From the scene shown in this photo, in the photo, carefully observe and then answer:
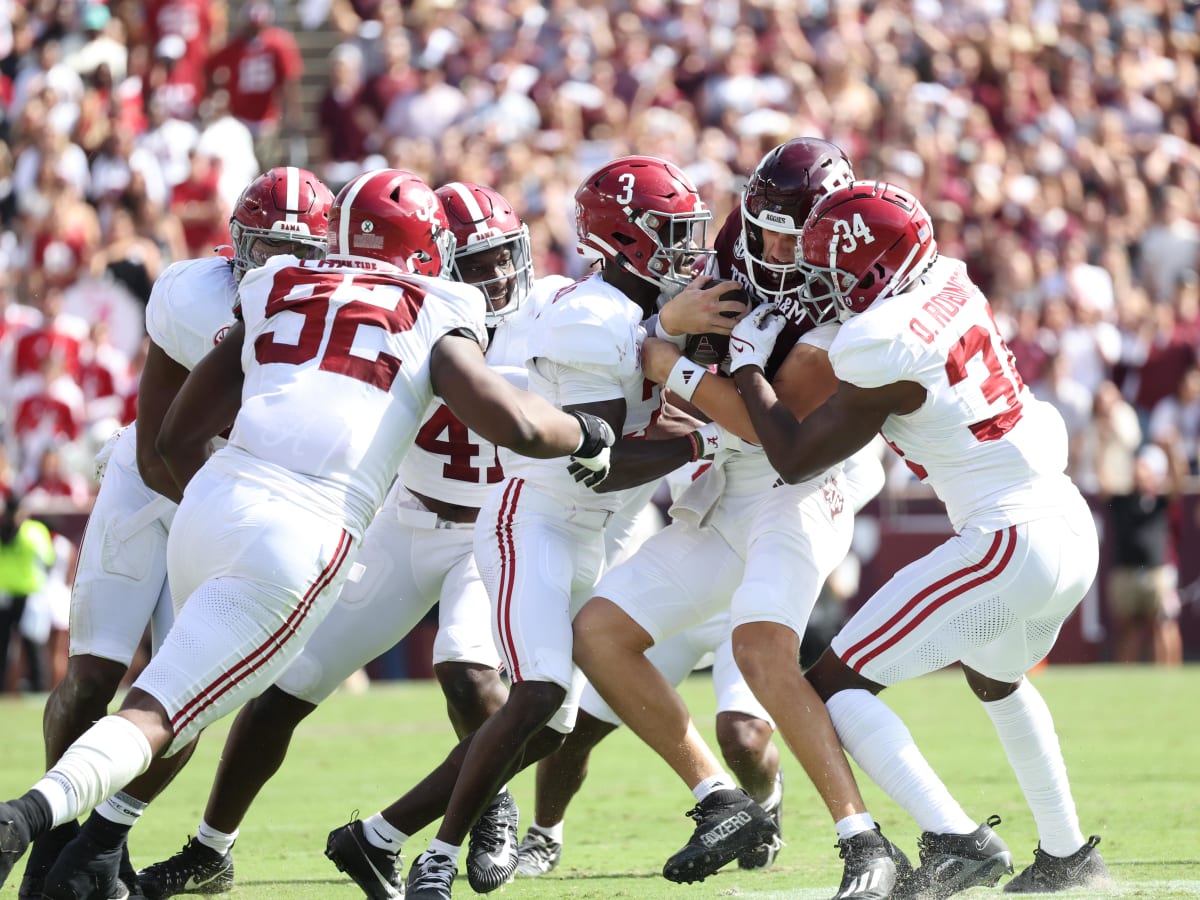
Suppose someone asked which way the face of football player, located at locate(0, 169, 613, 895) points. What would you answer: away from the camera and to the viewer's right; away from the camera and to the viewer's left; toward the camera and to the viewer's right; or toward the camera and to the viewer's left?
away from the camera and to the viewer's right

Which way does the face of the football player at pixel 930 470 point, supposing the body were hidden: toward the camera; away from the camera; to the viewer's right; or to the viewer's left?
to the viewer's left

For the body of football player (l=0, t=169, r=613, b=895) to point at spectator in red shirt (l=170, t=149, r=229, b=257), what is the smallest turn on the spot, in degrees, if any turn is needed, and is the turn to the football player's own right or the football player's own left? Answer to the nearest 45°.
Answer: approximately 45° to the football player's own left

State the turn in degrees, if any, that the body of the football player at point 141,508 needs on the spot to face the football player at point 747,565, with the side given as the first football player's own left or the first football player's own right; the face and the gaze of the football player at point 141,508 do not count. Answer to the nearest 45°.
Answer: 0° — they already face them

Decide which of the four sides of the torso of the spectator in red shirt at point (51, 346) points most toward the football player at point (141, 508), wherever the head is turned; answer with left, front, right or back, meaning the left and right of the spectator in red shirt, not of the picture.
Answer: front

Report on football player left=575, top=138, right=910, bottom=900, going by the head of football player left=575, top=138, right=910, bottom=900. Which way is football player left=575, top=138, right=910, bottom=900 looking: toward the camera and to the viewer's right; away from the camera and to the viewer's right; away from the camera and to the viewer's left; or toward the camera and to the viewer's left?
toward the camera and to the viewer's left

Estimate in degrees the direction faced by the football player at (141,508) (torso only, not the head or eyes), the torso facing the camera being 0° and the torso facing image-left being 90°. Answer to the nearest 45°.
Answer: approximately 315°

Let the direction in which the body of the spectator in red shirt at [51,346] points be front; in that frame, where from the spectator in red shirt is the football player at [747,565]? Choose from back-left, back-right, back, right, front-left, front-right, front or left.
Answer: front

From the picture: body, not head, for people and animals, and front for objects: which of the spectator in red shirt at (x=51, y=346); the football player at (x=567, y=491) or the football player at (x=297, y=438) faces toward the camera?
the spectator in red shirt

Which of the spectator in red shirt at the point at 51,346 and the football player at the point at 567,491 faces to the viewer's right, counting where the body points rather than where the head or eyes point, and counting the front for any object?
the football player

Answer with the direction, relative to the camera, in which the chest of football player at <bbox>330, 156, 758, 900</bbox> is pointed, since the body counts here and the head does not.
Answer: to the viewer's right

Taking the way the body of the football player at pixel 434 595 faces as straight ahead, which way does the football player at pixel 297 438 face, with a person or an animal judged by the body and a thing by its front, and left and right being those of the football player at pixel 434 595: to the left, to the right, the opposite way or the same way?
to the left

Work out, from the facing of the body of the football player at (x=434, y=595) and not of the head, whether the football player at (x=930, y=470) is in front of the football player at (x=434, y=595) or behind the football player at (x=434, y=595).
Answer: in front

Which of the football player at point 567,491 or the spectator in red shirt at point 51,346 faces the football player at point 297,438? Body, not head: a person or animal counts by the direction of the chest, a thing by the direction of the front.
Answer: the spectator in red shirt

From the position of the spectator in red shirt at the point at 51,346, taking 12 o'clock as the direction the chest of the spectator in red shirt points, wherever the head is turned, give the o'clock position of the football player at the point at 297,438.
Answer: The football player is roughly at 12 o'clock from the spectator in red shirt.

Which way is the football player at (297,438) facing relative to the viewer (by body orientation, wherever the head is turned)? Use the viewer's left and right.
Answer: facing away from the viewer and to the right of the viewer
